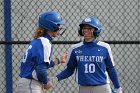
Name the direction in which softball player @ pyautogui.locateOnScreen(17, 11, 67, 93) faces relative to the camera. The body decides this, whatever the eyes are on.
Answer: to the viewer's right

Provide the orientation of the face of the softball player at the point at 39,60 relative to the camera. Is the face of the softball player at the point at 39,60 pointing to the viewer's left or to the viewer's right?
to the viewer's right

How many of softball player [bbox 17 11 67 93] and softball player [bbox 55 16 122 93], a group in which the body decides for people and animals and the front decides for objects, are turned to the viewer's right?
1

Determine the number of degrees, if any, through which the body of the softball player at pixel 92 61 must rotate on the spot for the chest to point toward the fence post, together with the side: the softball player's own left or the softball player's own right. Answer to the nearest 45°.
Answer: approximately 135° to the softball player's own right

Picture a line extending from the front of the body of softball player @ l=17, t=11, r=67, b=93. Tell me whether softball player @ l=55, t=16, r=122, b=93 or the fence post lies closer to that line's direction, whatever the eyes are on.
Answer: the softball player

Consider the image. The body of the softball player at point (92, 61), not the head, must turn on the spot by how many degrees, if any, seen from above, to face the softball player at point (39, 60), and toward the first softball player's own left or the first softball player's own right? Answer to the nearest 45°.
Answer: approximately 45° to the first softball player's own right
